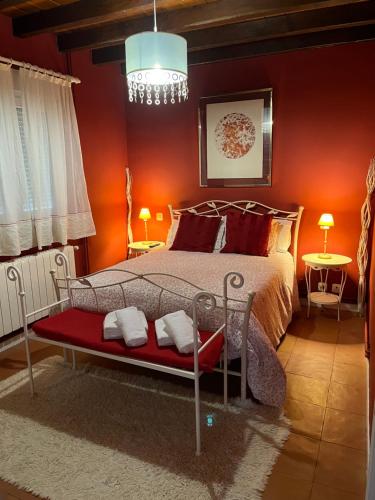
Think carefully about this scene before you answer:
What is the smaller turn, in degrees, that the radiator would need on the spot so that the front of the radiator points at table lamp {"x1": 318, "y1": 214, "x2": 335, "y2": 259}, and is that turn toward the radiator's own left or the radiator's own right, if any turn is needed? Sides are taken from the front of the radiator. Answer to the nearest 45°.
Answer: approximately 45° to the radiator's own left

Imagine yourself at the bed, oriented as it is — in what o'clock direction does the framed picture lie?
The framed picture is roughly at 5 o'clock from the bed.

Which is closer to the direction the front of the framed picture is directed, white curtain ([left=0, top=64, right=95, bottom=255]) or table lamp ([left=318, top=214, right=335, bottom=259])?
the white curtain

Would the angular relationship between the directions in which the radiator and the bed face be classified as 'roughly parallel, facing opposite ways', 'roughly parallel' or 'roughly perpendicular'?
roughly perpendicular

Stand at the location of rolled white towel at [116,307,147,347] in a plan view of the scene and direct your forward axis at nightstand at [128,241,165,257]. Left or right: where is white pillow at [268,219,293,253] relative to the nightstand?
right

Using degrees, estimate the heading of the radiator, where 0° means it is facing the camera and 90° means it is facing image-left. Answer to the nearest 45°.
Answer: approximately 315°

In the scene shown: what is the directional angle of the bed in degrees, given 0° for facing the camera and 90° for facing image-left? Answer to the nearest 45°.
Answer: approximately 45°

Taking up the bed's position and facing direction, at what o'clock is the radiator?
The radiator is roughly at 2 o'clock from the bed.

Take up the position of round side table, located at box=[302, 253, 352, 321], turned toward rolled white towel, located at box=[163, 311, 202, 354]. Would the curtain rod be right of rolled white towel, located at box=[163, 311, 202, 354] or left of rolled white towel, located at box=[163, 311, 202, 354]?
right

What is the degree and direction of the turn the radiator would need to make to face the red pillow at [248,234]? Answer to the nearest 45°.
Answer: approximately 45° to its left

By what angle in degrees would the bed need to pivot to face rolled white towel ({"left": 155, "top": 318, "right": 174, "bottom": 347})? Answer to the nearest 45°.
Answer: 0° — it already faces it

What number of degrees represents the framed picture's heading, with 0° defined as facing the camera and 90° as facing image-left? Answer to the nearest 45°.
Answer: approximately 45°

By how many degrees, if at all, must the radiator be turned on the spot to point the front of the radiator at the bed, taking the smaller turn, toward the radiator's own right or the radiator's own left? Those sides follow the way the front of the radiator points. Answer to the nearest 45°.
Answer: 0° — it already faces it
